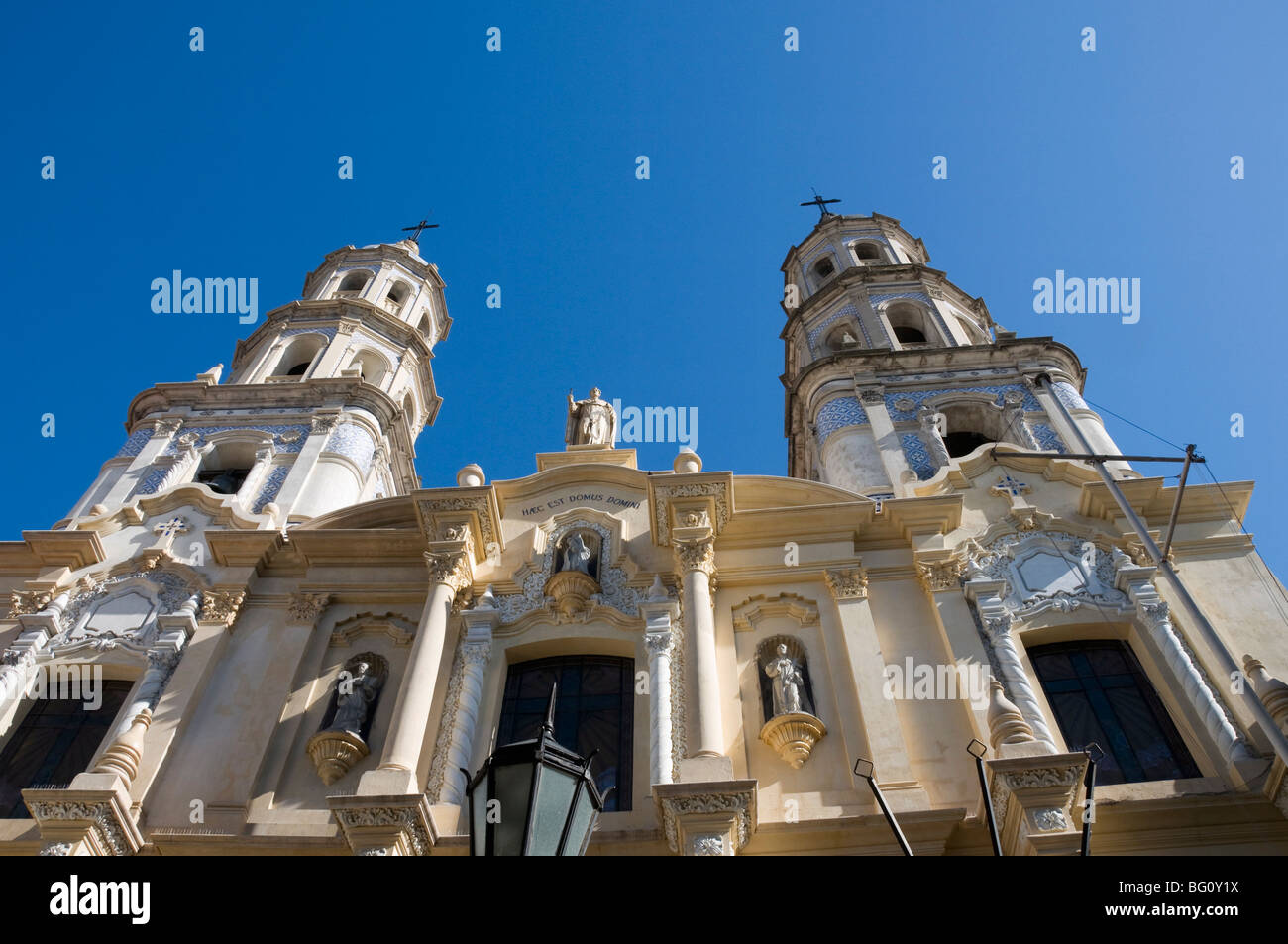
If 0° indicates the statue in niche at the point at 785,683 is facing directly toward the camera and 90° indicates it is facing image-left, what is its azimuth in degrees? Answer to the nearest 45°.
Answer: approximately 0°

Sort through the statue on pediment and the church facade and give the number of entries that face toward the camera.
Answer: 2

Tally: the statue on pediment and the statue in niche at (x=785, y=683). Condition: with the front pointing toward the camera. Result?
2

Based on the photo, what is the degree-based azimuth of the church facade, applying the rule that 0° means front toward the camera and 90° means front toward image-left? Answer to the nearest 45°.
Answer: approximately 0°

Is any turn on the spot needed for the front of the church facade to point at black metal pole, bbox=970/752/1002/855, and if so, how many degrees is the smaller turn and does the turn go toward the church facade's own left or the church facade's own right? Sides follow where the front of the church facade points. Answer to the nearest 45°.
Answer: approximately 45° to the church facade's own left

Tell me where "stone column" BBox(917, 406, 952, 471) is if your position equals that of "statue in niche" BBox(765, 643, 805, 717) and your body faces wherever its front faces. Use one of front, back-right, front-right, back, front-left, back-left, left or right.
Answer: back-left
